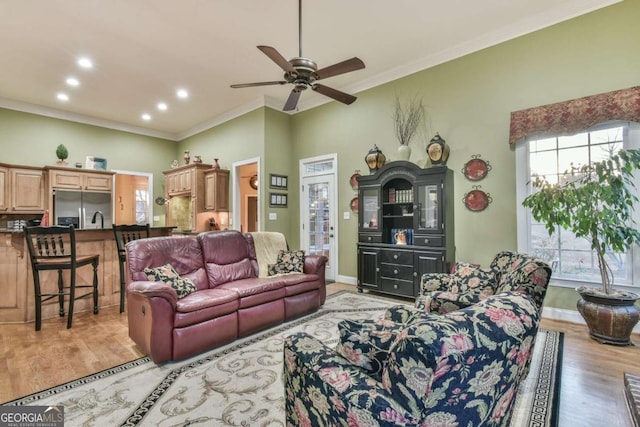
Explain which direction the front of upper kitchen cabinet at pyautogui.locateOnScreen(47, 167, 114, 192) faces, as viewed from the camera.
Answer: facing the viewer

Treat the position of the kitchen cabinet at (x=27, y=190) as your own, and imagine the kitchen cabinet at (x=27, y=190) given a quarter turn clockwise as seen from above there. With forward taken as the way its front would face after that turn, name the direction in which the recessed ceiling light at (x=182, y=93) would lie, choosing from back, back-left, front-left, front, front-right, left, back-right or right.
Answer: back-left

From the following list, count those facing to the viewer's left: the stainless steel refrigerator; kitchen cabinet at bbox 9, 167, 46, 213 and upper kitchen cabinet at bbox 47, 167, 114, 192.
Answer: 0

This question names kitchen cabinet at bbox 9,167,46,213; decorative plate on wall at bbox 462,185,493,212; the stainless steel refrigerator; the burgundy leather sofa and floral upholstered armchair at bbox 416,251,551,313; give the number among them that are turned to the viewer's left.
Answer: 1

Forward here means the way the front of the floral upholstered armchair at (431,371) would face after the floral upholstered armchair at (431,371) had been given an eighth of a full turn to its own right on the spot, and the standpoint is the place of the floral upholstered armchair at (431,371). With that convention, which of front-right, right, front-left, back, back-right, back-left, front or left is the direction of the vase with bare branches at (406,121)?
front

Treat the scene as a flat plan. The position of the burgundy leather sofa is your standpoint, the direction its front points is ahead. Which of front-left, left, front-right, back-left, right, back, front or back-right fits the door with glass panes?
left

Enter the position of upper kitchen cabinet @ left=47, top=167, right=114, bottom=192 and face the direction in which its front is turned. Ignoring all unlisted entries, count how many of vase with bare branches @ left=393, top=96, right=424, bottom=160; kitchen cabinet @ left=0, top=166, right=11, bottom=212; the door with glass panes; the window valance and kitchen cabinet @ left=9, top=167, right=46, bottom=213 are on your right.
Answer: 2

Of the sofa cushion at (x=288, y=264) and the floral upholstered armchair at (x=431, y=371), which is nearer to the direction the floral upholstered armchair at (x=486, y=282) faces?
the sofa cushion

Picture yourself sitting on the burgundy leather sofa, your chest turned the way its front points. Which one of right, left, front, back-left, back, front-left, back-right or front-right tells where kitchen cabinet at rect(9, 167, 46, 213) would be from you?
back

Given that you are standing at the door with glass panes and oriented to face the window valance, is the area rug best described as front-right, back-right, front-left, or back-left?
front-right

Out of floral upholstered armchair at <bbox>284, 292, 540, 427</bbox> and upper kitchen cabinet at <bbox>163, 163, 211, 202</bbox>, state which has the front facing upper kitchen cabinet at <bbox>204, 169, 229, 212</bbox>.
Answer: the floral upholstered armchair

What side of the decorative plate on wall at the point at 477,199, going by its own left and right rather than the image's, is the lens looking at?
front

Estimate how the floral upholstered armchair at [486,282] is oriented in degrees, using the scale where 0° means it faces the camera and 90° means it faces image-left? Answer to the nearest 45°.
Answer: approximately 90°

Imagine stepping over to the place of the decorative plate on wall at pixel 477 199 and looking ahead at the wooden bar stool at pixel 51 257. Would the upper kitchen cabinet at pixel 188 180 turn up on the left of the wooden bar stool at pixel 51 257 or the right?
right

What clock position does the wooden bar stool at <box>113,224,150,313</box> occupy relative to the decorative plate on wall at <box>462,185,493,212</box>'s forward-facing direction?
The wooden bar stool is roughly at 2 o'clock from the decorative plate on wall.

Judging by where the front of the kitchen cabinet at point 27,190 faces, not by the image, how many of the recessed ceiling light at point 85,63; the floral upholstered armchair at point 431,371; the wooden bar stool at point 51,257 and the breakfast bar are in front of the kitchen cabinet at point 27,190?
4

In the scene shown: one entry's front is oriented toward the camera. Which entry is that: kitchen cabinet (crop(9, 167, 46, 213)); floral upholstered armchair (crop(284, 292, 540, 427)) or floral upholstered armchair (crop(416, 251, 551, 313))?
the kitchen cabinet

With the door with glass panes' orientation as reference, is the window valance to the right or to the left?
on its left

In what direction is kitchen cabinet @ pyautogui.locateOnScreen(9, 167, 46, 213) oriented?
toward the camera

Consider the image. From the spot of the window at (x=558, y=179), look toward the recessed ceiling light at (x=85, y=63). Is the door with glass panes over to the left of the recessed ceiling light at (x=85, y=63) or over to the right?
right
